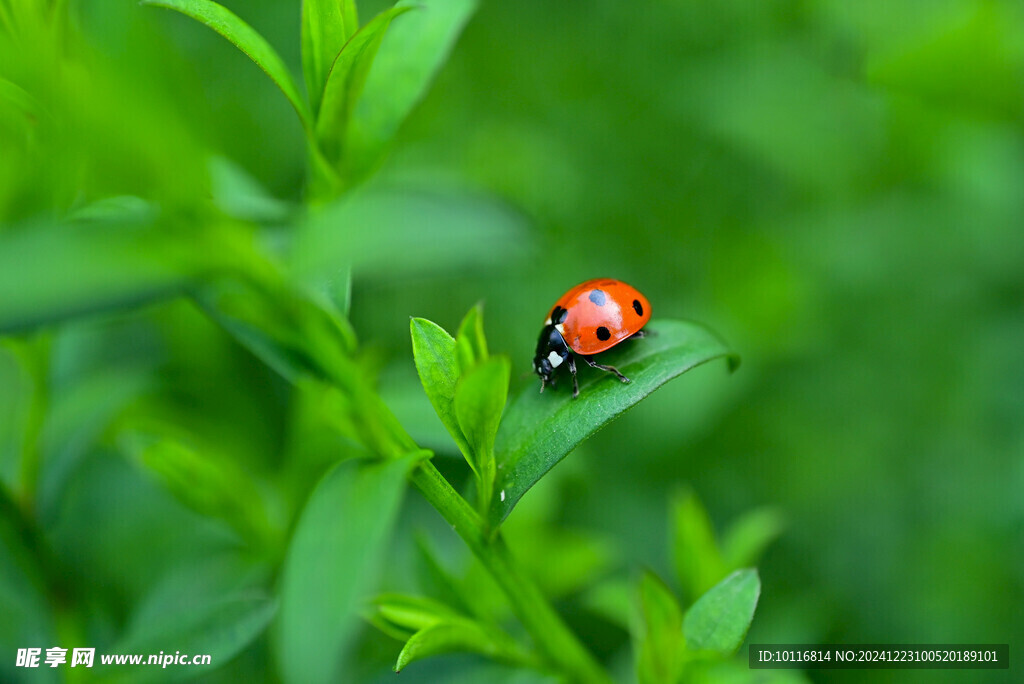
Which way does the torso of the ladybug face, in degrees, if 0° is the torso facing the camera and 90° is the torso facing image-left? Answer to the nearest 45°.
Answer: approximately 45°
